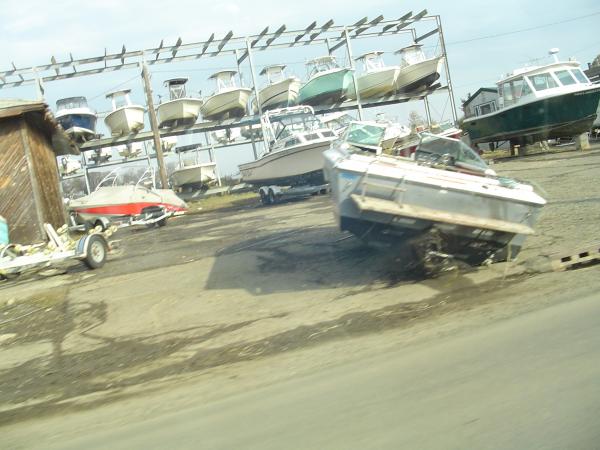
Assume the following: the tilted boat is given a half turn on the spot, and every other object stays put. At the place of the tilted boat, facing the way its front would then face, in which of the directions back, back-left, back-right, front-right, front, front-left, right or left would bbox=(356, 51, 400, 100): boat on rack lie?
back

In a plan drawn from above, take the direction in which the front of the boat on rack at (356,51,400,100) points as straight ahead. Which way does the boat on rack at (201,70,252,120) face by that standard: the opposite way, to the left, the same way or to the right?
the same way

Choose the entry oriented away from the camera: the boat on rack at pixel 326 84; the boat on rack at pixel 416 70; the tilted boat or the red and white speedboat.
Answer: the tilted boat

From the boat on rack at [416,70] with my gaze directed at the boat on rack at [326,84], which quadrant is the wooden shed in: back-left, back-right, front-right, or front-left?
front-left

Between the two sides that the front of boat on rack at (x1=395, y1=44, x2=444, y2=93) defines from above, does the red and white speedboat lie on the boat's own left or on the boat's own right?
on the boat's own right

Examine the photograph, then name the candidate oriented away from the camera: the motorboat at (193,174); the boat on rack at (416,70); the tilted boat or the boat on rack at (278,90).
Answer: the tilted boat

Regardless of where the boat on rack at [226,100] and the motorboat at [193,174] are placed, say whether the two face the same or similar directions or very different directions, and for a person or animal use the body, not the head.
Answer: same or similar directions

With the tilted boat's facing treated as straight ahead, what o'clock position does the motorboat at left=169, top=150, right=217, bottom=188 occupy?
The motorboat is roughly at 11 o'clock from the tilted boat.

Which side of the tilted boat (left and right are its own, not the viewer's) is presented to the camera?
back

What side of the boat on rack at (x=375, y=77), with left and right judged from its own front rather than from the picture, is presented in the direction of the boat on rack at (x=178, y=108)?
right

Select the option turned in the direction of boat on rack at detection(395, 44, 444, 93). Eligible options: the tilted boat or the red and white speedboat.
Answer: the tilted boat

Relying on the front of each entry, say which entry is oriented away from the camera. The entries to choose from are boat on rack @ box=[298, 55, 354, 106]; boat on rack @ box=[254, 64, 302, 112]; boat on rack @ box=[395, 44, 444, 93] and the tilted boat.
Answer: the tilted boat
